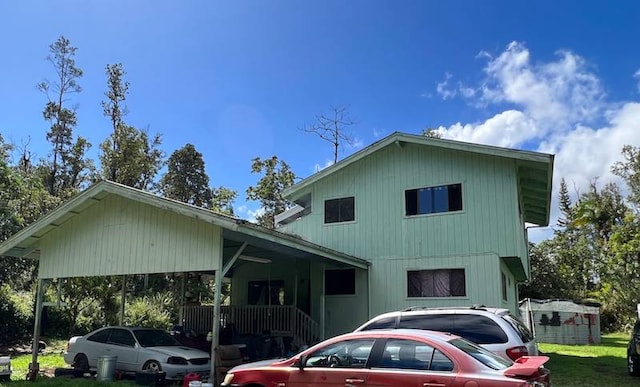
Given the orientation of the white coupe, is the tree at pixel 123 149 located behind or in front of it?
behind

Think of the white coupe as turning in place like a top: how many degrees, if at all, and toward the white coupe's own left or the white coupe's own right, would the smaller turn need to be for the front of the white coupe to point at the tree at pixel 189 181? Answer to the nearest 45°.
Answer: approximately 135° to the white coupe's own left

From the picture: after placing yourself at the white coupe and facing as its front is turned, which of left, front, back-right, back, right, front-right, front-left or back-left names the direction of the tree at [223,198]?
back-left

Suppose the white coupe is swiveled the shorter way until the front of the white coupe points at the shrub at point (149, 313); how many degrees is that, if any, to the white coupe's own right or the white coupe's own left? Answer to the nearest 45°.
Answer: approximately 135° to the white coupe's own left

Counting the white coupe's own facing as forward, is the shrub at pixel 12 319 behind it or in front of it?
behind

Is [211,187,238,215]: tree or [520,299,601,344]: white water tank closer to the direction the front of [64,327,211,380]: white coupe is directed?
the white water tank

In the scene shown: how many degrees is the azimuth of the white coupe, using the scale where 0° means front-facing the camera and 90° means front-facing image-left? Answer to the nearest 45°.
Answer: approximately 315°

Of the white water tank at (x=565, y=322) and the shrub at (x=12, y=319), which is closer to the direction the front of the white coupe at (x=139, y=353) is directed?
the white water tank

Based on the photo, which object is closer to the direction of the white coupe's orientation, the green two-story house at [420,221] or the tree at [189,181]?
the green two-story house

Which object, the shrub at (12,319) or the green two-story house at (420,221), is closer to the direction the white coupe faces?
the green two-story house
